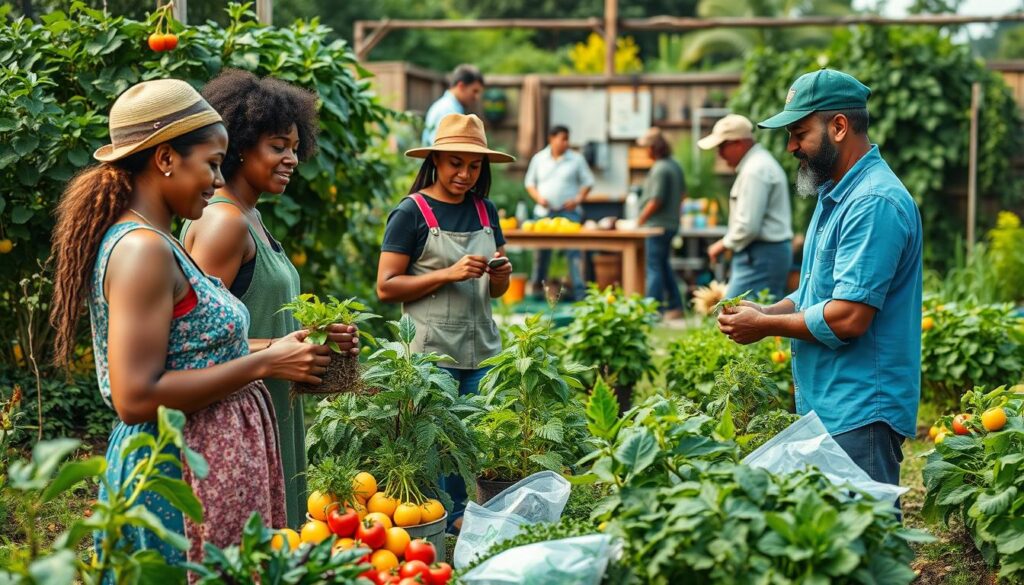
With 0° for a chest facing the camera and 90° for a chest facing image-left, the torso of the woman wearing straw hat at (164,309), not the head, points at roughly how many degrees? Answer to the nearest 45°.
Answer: approximately 270°

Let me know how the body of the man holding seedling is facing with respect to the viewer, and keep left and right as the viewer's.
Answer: facing to the left of the viewer

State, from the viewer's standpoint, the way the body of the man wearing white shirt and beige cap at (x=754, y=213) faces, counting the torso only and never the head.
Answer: to the viewer's left

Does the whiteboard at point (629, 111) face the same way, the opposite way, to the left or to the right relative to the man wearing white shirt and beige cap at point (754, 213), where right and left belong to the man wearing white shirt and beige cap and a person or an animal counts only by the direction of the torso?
to the left

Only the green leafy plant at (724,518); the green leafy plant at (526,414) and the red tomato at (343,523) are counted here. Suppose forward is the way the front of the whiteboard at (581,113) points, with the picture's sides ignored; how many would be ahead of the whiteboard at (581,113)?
3

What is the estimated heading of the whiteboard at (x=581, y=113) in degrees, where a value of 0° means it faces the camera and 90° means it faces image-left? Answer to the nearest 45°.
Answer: approximately 0°

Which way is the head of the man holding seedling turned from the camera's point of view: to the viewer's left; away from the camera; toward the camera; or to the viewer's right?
to the viewer's left

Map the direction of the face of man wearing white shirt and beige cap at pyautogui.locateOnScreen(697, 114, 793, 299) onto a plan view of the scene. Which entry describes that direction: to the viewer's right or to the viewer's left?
to the viewer's left

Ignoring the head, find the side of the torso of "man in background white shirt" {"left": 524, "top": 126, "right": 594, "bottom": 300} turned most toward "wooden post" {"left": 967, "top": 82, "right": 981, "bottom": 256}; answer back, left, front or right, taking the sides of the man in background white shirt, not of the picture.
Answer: left
